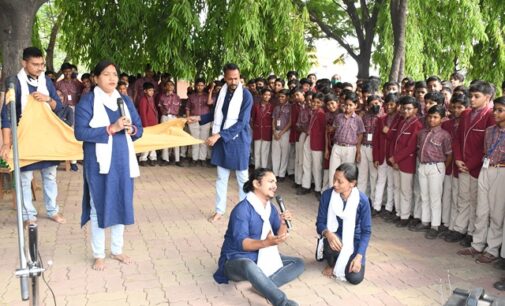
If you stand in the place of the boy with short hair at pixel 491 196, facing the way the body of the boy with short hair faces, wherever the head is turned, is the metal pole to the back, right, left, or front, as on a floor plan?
front

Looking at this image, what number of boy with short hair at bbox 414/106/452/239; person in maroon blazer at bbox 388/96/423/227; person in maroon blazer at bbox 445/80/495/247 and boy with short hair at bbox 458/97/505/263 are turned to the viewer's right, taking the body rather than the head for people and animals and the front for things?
0

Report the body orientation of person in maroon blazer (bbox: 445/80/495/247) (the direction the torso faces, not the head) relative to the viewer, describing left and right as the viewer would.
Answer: facing the viewer and to the left of the viewer

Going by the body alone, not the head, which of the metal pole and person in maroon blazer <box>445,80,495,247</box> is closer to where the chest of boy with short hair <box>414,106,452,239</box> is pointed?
the metal pole

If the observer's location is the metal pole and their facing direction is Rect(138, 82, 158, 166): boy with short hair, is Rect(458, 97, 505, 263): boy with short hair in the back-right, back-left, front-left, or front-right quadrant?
front-right

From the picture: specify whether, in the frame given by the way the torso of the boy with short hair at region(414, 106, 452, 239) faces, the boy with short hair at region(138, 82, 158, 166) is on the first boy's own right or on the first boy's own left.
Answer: on the first boy's own right

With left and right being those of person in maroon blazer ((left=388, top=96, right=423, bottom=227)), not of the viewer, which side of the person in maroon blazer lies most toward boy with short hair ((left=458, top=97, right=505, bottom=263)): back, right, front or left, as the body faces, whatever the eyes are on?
left

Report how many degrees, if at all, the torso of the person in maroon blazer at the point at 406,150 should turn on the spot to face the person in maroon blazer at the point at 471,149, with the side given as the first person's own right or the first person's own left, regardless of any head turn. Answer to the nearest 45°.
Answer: approximately 90° to the first person's own left

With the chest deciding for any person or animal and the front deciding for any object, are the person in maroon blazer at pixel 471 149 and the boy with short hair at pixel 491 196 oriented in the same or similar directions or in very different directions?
same or similar directions

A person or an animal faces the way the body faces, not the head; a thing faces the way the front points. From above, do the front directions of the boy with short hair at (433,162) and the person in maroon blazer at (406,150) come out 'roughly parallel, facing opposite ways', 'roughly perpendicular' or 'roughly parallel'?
roughly parallel

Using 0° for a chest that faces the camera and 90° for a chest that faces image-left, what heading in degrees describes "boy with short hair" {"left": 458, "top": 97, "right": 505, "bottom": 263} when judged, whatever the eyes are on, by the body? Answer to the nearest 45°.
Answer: approximately 45°

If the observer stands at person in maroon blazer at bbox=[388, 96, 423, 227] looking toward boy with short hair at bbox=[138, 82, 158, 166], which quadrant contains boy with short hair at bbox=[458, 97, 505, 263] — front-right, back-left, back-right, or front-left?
back-left
